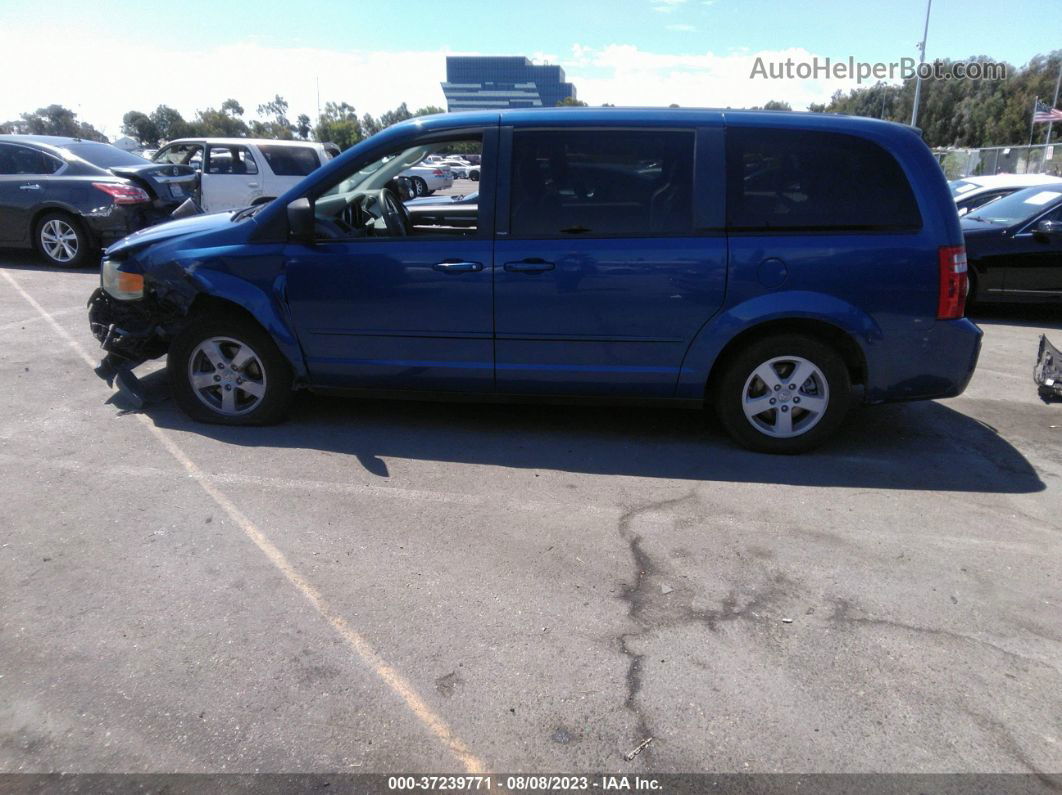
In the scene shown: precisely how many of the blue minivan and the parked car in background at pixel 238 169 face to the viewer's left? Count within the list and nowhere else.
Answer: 2

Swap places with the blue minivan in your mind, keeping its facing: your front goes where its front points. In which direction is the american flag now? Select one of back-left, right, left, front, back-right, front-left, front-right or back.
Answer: back-right

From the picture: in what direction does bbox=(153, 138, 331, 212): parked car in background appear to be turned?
to the viewer's left

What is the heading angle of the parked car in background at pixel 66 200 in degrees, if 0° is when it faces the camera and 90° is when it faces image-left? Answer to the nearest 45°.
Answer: approximately 135°

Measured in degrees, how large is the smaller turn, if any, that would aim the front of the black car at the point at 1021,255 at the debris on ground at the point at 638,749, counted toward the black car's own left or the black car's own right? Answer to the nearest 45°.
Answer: approximately 45° to the black car's own left

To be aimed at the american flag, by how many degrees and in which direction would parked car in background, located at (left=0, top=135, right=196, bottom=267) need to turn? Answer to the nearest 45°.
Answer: approximately 135° to its right

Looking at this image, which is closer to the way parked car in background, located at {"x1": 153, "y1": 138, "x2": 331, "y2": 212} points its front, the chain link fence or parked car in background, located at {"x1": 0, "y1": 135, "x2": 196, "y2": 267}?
the parked car in background

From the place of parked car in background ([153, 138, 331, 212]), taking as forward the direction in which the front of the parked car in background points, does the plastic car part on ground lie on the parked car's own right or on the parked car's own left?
on the parked car's own left

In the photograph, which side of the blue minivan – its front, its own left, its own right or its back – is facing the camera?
left

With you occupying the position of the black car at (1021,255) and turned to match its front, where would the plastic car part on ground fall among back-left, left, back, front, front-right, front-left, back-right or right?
front-left
